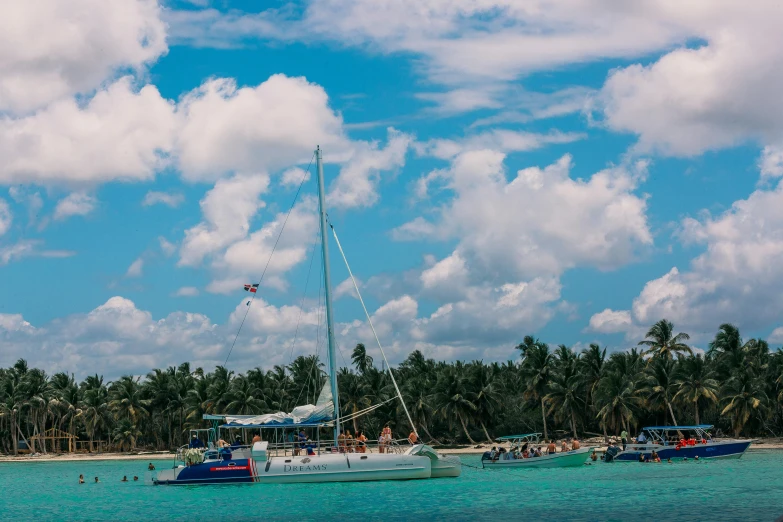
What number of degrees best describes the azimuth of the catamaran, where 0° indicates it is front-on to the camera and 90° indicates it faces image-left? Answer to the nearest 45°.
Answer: approximately 270°
